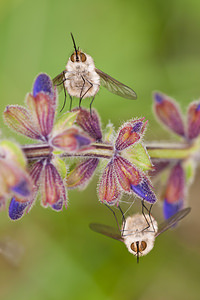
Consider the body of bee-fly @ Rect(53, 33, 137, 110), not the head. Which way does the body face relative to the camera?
toward the camera

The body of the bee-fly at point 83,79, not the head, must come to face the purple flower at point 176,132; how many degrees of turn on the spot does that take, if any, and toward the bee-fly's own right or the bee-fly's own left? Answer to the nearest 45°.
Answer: approximately 135° to the bee-fly's own left
